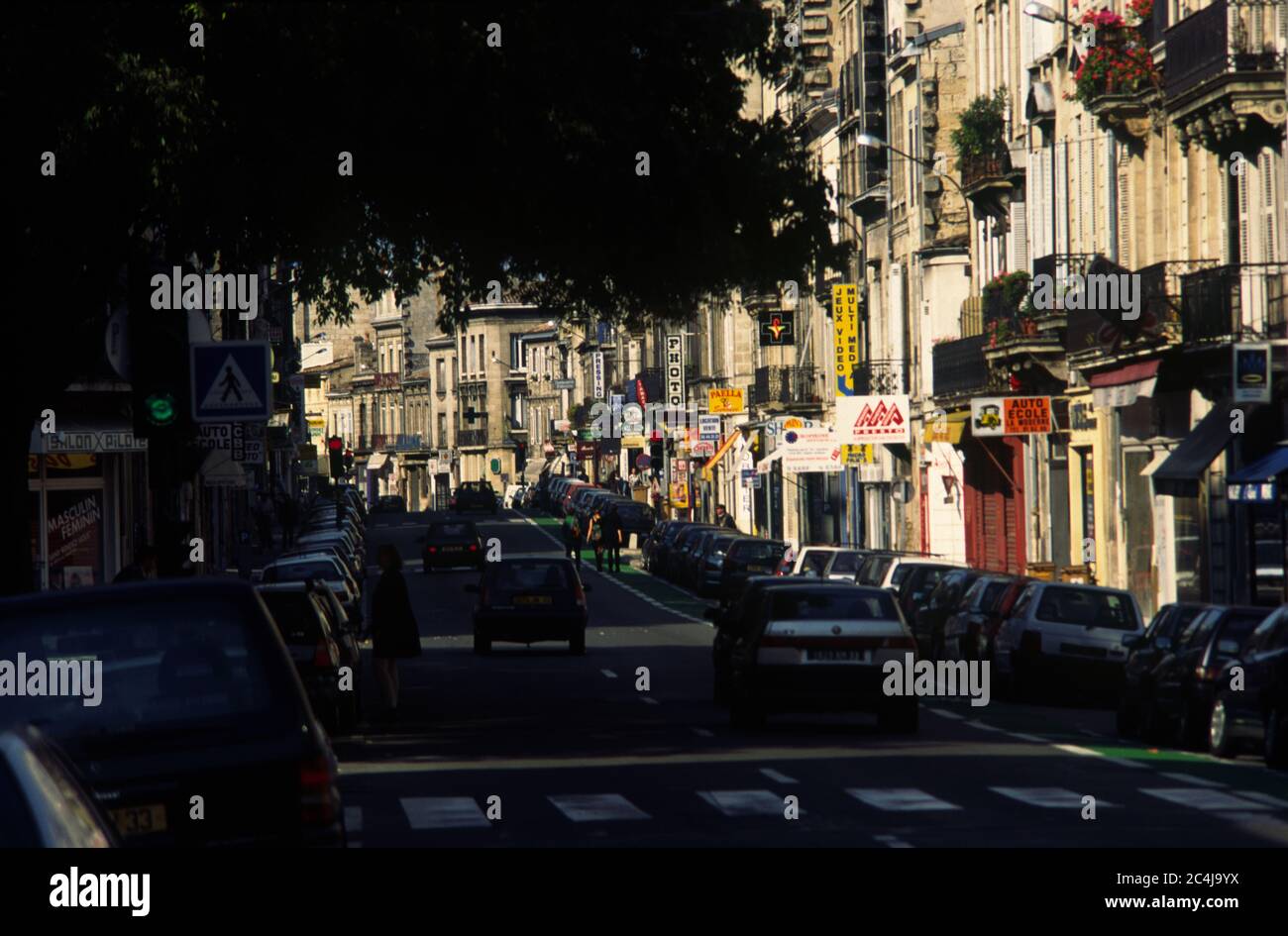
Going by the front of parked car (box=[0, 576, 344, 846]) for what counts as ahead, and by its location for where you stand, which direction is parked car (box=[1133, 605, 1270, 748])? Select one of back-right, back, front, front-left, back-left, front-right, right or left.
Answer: front-right

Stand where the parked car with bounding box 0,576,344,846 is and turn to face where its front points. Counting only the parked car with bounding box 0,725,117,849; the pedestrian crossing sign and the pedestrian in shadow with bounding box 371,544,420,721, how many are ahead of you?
2

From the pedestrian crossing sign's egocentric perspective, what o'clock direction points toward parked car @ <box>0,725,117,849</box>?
The parked car is roughly at 12 o'clock from the pedestrian crossing sign.

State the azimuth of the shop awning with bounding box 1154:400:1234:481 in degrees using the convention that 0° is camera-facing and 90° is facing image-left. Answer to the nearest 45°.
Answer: approximately 90°

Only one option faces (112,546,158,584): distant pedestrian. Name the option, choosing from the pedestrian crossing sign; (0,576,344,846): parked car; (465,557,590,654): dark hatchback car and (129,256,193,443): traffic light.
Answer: (0,576,344,846): parked car

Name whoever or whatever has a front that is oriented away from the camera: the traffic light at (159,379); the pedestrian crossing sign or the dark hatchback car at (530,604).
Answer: the dark hatchback car

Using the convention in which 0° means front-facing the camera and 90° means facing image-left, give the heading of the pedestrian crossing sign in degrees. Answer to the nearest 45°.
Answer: approximately 0°

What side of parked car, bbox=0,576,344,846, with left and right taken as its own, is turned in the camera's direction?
back

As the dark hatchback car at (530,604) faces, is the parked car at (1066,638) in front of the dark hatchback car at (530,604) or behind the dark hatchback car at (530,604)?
behind

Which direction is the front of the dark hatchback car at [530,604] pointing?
away from the camera

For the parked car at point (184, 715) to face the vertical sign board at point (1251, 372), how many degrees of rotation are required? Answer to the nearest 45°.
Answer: approximately 45° to its right

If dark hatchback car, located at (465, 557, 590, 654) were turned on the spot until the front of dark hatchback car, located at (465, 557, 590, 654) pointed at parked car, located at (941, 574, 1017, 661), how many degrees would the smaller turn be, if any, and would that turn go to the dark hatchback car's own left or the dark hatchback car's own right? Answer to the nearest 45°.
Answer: approximately 135° to the dark hatchback car's own right

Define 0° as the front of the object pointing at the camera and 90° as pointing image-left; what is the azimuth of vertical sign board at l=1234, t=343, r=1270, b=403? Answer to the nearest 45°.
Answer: approximately 0°

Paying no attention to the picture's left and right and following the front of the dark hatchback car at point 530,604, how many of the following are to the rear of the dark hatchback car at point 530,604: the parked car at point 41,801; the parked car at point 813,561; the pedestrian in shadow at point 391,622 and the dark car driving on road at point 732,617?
3
